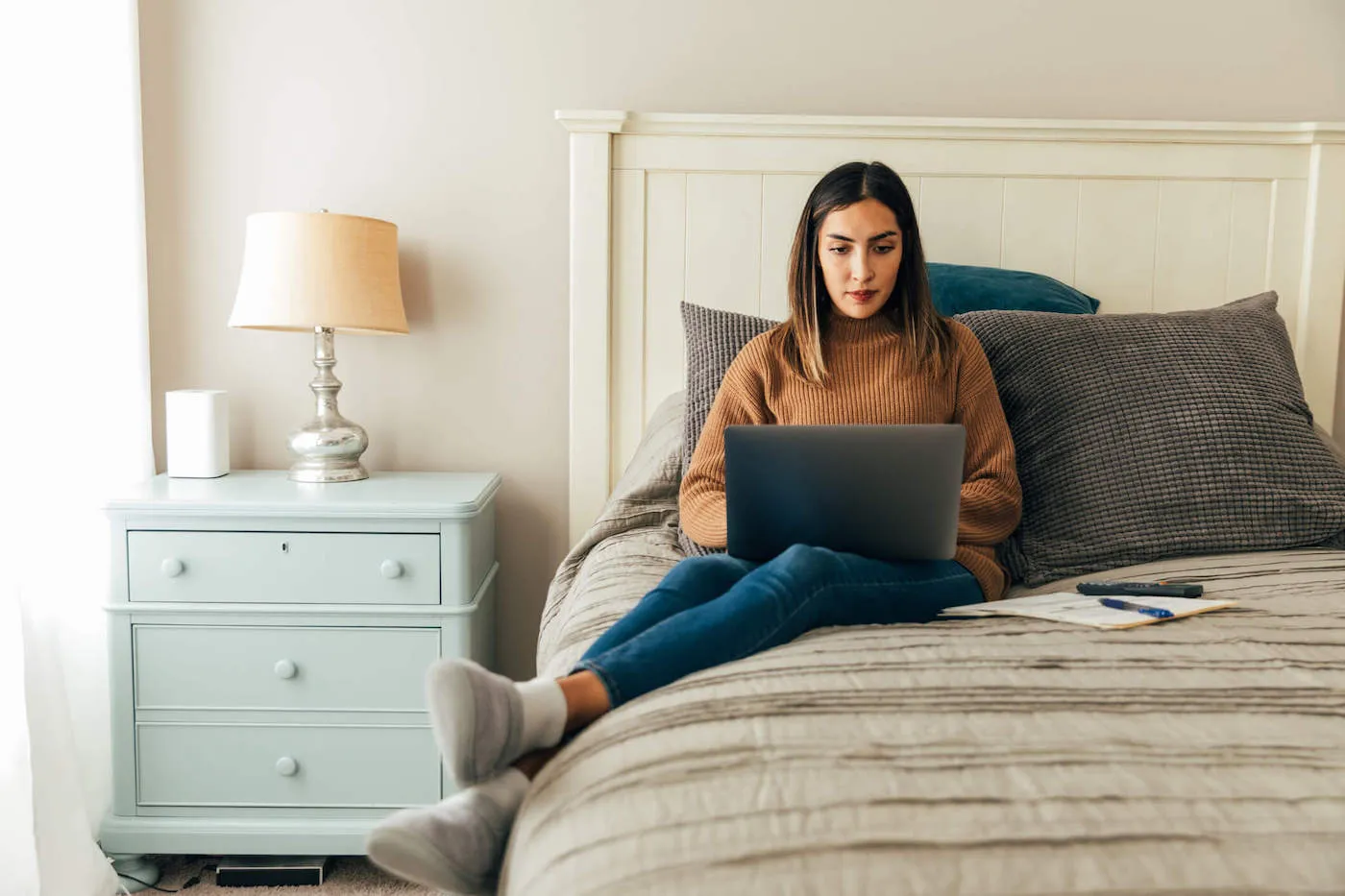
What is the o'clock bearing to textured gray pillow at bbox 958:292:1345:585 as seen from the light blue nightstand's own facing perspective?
The textured gray pillow is roughly at 10 o'clock from the light blue nightstand.

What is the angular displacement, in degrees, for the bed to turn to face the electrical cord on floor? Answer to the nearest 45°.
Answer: approximately 135° to its right

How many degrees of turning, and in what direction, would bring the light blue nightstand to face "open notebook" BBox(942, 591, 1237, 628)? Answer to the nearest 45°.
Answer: approximately 45° to its left

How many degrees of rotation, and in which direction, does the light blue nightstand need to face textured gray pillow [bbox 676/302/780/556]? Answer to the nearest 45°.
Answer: approximately 90° to its left

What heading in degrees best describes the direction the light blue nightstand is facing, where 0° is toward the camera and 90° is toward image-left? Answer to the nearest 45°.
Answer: approximately 0°

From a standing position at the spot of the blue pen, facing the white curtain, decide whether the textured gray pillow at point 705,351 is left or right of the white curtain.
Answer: right

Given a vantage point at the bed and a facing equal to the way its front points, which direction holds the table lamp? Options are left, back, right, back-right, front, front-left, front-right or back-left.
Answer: back-right

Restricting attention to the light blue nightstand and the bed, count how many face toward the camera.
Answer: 2

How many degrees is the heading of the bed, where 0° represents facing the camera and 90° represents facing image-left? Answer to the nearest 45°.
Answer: approximately 0°
